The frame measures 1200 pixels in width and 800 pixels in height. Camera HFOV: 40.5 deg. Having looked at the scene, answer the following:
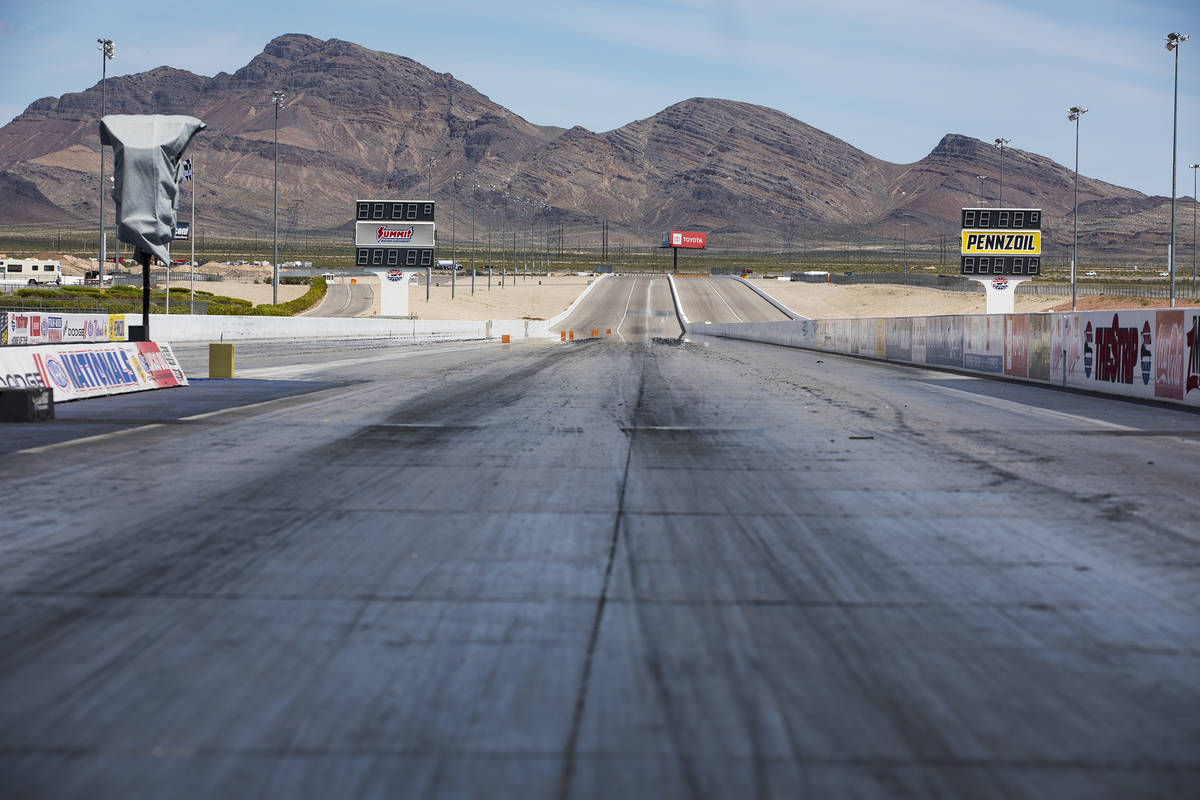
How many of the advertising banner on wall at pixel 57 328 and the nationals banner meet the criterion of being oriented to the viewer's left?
0

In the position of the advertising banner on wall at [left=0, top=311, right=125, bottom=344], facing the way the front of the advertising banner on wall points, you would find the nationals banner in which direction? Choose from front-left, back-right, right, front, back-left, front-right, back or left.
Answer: front-right

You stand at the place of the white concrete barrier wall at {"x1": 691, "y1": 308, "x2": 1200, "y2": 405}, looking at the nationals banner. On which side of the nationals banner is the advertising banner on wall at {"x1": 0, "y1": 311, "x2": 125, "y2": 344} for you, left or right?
right

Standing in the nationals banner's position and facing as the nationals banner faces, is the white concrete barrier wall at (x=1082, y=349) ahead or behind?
ahead

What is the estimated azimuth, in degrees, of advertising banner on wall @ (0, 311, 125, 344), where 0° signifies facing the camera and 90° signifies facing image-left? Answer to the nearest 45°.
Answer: approximately 315°

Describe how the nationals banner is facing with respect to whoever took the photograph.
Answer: facing the viewer and to the right of the viewer

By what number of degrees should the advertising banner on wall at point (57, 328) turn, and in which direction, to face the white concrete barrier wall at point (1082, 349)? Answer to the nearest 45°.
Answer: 0° — it already faces it

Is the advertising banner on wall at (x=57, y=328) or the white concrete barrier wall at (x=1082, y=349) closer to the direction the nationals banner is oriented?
the white concrete barrier wall

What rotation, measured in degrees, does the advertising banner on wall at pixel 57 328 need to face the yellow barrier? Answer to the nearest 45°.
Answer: approximately 45° to its right
